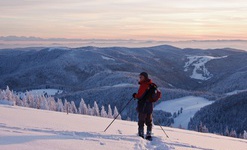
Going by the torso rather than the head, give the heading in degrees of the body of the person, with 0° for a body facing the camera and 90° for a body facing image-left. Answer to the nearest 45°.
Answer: approximately 90°
